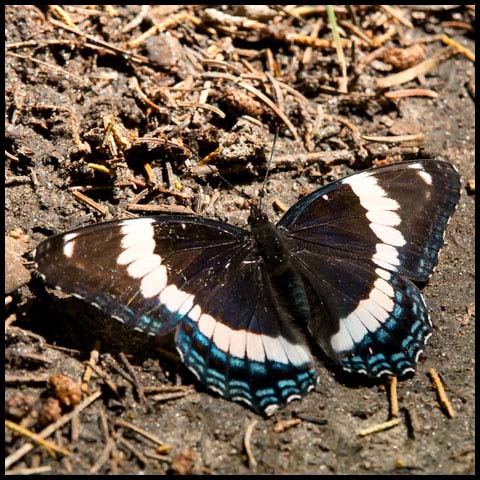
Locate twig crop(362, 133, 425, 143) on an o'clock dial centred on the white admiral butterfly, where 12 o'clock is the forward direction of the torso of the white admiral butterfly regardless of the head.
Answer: The twig is roughly at 1 o'clock from the white admiral butterfly.

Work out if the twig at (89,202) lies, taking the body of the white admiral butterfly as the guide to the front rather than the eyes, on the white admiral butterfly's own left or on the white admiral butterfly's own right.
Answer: on the white admiral butterfly's own left

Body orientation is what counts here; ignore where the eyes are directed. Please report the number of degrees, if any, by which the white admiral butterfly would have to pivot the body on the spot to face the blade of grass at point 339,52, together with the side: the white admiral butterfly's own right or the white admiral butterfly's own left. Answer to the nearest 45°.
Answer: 0° — it already faces it

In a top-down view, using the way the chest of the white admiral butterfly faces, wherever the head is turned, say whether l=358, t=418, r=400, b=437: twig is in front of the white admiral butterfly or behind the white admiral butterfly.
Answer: behind

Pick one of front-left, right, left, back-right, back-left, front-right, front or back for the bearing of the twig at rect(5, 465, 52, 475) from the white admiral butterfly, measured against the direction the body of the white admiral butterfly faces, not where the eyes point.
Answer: back-left

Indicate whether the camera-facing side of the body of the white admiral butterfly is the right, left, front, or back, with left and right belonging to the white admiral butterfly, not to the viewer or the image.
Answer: back

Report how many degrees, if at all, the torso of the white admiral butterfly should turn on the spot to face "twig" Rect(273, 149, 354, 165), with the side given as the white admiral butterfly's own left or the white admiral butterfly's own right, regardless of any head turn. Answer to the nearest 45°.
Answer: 0° — it already faces it
